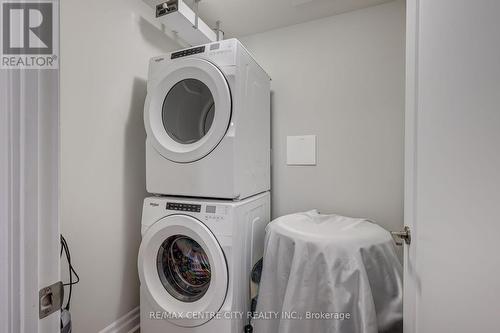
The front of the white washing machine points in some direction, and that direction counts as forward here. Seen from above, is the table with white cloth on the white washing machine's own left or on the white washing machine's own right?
on the white washing machine's own left

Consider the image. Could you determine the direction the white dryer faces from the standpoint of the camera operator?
facing the viewer and to the left of the viewer

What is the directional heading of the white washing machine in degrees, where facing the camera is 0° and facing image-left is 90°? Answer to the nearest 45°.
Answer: approximately 45°

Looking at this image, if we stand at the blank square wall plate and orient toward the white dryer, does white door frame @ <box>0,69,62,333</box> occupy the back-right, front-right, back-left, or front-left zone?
front-left

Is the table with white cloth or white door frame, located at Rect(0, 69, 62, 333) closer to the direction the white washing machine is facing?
the white door frame

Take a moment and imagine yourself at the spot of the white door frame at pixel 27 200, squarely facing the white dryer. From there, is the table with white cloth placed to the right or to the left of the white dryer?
right

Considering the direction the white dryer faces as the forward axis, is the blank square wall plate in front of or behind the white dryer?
behind

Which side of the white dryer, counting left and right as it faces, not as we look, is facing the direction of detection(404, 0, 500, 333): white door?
left

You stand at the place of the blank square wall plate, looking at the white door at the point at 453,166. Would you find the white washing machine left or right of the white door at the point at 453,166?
right

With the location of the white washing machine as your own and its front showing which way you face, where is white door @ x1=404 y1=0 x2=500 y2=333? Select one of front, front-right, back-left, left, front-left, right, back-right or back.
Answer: left

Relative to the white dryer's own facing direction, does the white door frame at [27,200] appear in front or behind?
in front

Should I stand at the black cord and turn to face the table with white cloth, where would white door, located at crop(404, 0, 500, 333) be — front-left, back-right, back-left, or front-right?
front-right

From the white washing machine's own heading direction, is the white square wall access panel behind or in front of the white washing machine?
behind

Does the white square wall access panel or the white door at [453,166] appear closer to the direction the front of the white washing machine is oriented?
the white door
